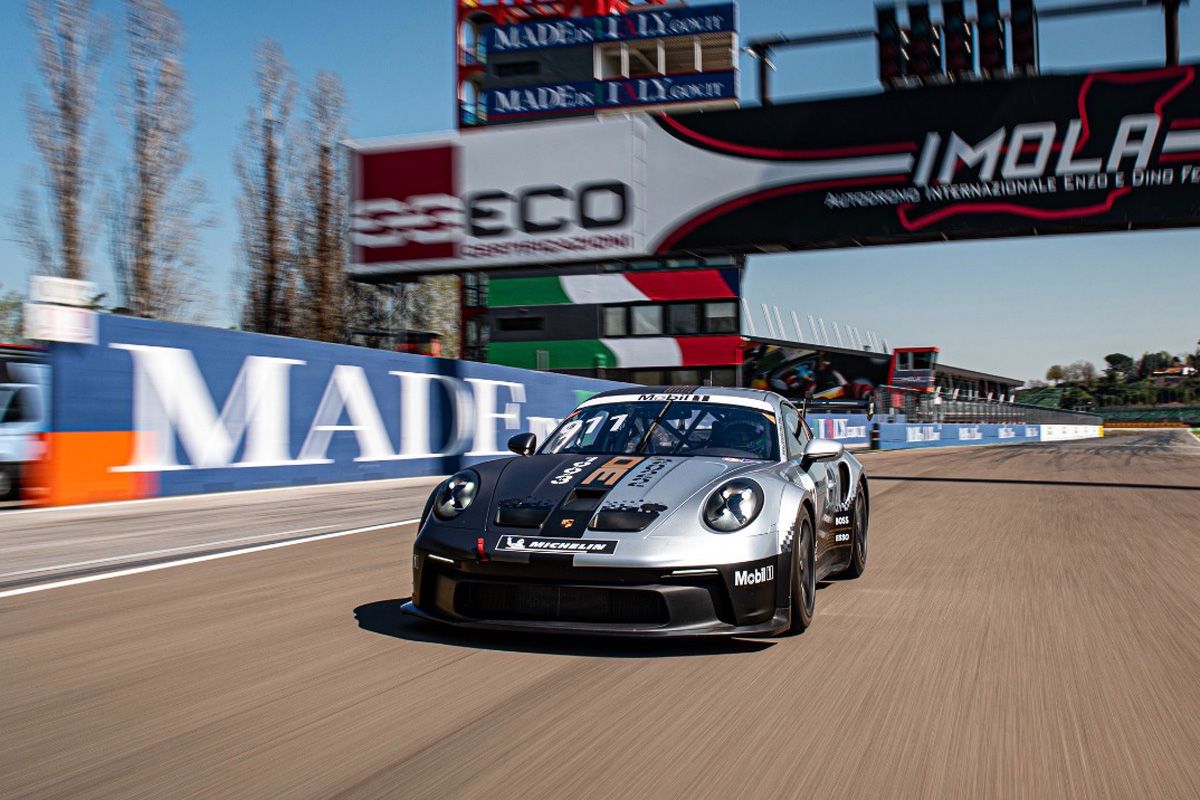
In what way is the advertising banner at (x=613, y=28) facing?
toward the camera

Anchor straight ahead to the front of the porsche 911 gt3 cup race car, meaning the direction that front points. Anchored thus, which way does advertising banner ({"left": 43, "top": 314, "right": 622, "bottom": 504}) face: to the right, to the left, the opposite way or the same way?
to the left

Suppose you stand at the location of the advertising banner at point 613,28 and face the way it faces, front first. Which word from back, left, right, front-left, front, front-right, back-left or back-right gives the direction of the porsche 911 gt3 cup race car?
front

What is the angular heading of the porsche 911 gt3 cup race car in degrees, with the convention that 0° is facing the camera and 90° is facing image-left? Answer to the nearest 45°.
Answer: approximately 45°

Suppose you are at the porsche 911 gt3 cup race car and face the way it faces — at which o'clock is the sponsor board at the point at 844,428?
The sponsor board is roughly at 5 o'clock from the porsche 911 gt3 cup race car.

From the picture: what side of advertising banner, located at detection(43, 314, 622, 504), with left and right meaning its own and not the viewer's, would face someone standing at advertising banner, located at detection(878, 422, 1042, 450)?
left

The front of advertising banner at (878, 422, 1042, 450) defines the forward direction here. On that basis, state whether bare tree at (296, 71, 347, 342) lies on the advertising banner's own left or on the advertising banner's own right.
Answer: on the advertising banner's own right

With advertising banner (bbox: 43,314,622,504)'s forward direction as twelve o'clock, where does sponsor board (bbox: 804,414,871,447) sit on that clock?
The sponsor board is roughly at 9 o'clock from the advertising banner.
